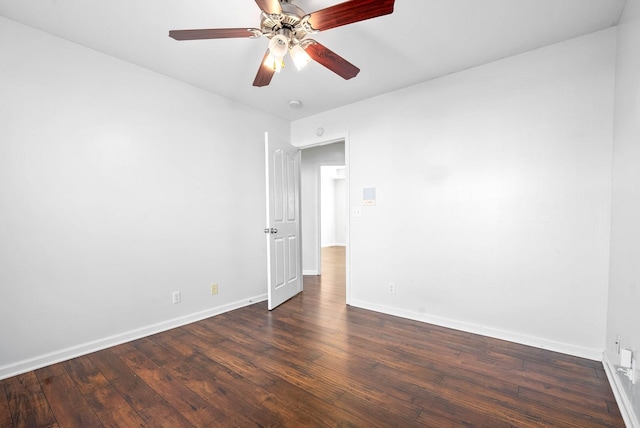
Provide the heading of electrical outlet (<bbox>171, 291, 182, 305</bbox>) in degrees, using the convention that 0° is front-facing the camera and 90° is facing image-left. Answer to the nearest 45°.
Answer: approximately 315°

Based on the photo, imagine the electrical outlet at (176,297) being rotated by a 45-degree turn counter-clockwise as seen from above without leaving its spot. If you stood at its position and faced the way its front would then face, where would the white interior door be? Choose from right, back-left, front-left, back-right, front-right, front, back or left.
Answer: front
